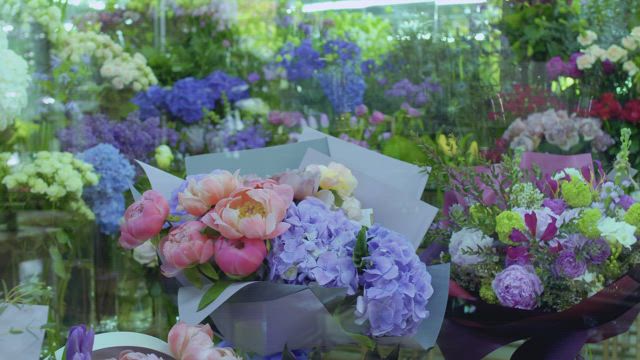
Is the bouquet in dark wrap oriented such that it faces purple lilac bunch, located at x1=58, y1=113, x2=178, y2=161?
no

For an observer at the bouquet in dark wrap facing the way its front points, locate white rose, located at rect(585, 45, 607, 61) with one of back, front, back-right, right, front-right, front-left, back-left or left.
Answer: back

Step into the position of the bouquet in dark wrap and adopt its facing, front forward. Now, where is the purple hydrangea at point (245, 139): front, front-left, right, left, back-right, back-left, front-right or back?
back-right

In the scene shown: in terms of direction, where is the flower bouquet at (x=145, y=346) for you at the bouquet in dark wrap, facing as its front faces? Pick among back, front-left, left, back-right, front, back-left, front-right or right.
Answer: front-right

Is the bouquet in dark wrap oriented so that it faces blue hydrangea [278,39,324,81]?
no

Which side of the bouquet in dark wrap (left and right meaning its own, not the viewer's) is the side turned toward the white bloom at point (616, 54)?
back

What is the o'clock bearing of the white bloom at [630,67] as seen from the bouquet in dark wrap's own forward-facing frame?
The white bloom is roughly at 6 o'clock from the bouquet in dark wrap.

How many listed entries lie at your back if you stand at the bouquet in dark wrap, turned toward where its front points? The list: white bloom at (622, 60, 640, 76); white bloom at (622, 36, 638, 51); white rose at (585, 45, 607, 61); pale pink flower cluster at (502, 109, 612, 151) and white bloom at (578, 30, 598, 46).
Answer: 5

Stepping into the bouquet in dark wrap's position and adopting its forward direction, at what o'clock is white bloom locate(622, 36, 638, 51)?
The white bloom is roughly at 6 o'clock from the bouquet in dark wrap.

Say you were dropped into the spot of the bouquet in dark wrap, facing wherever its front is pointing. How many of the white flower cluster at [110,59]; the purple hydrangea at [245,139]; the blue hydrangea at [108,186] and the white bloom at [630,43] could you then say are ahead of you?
0

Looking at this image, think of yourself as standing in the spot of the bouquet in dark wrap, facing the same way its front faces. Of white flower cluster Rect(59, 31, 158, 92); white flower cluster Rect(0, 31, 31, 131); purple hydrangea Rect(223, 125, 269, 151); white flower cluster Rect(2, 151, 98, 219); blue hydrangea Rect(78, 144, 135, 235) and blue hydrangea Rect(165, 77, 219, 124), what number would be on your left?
0

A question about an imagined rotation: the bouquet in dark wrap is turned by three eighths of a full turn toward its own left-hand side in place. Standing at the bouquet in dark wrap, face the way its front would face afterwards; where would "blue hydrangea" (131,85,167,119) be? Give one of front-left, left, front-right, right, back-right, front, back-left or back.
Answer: left

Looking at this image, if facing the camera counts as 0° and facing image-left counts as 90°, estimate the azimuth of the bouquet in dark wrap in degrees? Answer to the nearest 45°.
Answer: approximately 0°

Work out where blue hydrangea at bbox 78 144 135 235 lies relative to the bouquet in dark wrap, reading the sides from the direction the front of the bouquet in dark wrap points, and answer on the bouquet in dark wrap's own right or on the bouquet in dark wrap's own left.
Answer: on the bouquet in dark wrap's own right

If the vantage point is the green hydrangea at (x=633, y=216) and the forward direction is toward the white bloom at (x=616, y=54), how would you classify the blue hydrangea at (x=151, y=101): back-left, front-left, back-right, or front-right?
front-left

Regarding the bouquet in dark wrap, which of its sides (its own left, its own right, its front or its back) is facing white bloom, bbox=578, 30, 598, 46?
back

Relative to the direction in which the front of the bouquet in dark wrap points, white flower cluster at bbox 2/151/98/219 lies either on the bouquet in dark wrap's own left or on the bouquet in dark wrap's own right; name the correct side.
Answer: on the bouquet in dark wrap's own right

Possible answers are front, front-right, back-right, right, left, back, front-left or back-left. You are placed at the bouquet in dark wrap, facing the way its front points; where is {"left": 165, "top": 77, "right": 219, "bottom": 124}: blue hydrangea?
back-right

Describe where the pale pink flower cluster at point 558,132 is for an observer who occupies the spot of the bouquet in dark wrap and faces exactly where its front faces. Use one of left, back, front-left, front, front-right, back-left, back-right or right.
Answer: back
